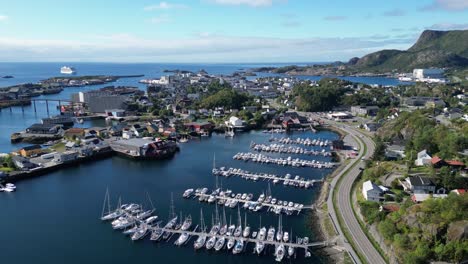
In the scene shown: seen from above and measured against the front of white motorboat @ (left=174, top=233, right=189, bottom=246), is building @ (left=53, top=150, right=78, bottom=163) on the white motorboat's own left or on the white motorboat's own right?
on the white motorboat's own left

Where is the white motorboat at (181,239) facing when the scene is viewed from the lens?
facing away from the viewer and to the right of the viewer

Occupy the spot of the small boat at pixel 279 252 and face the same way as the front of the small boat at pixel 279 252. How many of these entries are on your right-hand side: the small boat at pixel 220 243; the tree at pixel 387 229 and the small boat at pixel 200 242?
1

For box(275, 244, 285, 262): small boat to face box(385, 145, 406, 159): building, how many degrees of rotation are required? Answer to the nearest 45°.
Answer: approximately 45° to its right

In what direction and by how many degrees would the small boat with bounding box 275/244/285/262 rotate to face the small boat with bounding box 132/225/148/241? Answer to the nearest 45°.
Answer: approximately 90° to its left

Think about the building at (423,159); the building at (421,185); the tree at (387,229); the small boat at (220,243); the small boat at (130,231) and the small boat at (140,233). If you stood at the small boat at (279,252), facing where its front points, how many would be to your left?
3

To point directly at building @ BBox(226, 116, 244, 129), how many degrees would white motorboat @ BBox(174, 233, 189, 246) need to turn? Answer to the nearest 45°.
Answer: approximately 45° to its left

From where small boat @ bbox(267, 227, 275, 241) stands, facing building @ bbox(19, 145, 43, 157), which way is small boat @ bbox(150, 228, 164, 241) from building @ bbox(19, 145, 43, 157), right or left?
left

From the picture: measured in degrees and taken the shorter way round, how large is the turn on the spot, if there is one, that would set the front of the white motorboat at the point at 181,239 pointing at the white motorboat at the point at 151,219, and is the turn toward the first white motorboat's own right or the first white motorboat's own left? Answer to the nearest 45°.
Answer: approximately 90° to the first white motorboat's own left

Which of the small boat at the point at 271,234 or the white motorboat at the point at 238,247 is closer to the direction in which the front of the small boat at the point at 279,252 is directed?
the small boat

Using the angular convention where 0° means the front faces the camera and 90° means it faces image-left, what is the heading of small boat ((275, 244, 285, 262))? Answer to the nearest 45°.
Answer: approximately 180°
